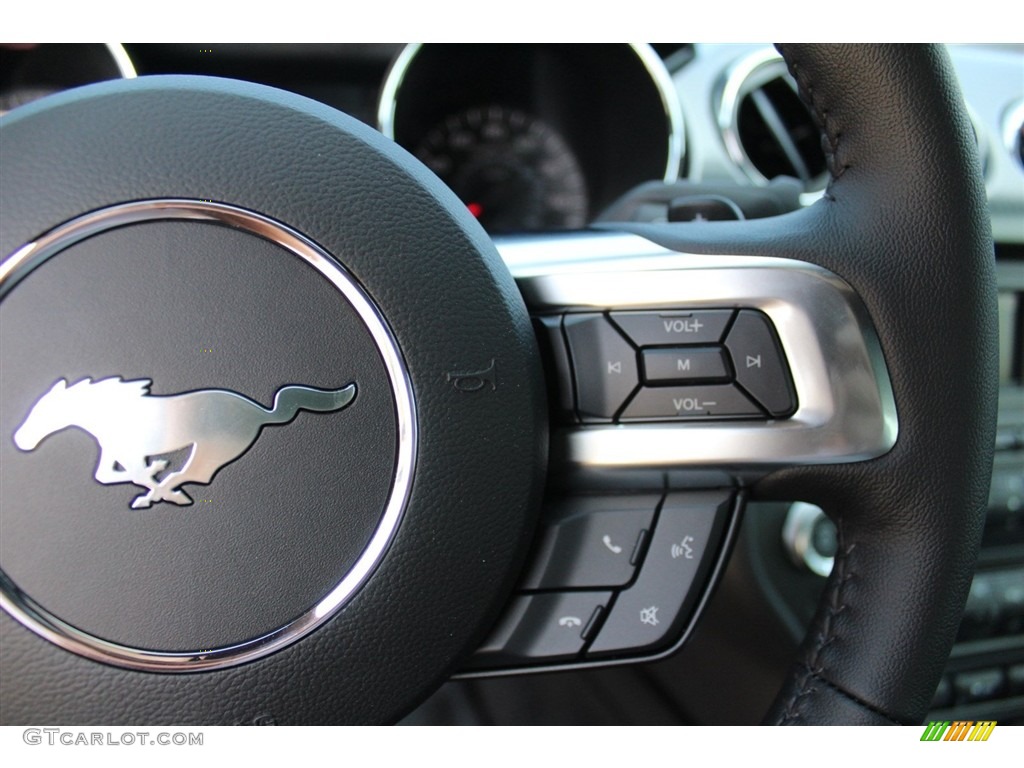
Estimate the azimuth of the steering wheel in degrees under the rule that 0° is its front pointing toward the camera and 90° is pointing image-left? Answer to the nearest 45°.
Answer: approximately 0°
